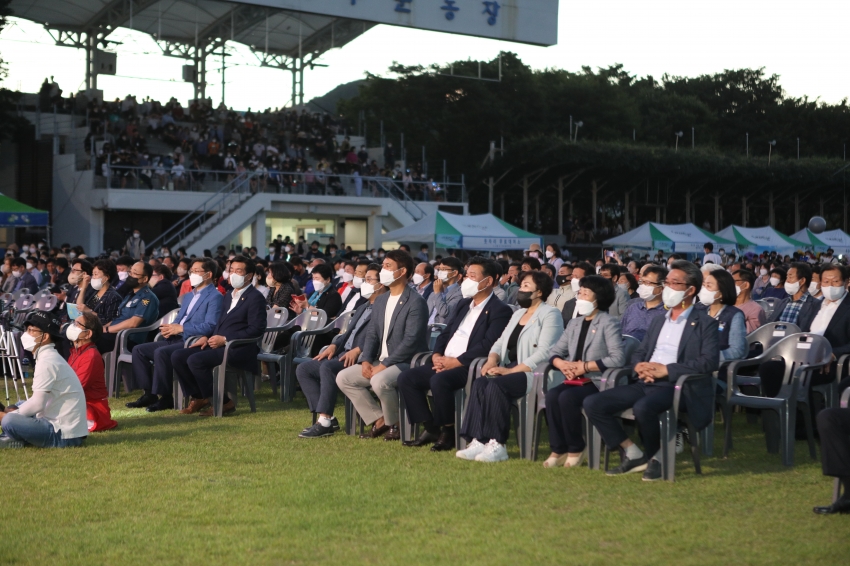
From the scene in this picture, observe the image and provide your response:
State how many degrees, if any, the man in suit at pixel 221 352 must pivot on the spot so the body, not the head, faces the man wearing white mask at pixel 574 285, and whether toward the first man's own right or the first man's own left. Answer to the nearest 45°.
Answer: approximately 135° to the first man's own left

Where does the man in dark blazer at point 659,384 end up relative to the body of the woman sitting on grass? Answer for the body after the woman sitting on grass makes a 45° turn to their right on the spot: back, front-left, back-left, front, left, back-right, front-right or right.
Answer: back

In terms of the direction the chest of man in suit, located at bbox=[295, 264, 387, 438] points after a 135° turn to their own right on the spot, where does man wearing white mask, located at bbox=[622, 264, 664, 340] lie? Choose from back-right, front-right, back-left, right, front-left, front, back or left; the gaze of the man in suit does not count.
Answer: right

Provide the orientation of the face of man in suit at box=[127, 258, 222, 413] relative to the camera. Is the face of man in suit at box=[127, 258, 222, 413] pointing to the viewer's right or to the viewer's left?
to the viewer's left

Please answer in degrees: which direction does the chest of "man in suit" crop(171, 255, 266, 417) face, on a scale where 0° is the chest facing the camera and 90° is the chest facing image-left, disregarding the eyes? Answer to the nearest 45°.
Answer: approximately 45°

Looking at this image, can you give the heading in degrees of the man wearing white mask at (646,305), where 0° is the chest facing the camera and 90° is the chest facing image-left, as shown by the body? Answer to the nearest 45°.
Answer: approximately 45°

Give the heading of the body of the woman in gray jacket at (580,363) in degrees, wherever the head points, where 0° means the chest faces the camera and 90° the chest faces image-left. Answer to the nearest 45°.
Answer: approximately 45°

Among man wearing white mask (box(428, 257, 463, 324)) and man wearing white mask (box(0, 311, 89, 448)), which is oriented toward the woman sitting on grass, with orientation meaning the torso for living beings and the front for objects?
man wearing white mask (box(428, 257, 463, 324))

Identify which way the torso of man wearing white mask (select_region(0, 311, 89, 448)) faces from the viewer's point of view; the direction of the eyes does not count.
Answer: to the viewer's left

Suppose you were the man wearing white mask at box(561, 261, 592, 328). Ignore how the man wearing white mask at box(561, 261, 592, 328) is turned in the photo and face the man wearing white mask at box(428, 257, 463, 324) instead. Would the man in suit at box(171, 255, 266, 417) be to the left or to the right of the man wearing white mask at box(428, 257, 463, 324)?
left
